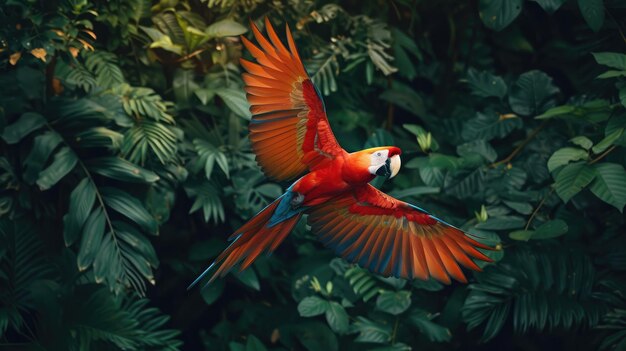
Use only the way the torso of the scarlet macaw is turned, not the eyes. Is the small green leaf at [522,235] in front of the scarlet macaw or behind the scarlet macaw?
in front

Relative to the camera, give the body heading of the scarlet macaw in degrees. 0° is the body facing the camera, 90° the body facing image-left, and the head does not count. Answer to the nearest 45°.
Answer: approximately 270°

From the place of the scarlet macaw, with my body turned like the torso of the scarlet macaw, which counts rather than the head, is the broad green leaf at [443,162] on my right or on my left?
on my left

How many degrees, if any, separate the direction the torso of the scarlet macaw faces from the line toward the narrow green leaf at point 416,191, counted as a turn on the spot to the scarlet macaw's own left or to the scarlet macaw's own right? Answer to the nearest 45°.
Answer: approximately 45° to the scarlet macaw's own left

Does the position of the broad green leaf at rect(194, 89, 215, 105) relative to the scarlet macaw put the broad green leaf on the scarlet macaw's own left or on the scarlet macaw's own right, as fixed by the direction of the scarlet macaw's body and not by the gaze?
on the scarlet macaw's own left

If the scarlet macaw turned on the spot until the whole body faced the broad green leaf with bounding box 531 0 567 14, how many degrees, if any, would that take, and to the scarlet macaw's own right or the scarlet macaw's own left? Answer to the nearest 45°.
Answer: approximately 45° to the scarlet macaw's own left

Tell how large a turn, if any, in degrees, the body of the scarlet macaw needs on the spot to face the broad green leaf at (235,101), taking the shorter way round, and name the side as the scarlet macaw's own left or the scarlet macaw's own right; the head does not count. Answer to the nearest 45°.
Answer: approximately 90° to the scarlet macaw's own left

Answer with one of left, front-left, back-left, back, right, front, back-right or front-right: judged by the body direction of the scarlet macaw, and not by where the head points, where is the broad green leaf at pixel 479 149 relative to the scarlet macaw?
front-left
